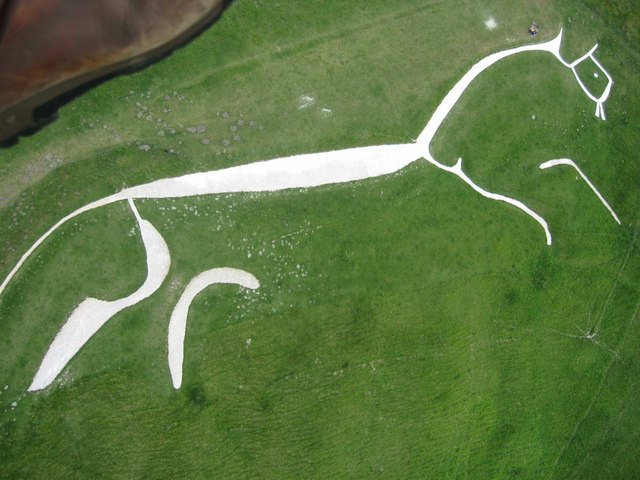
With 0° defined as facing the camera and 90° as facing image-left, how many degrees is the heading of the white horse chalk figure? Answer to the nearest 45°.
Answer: approximately 270°
